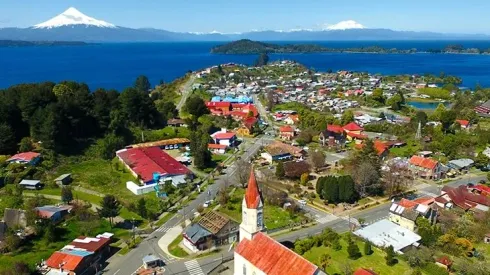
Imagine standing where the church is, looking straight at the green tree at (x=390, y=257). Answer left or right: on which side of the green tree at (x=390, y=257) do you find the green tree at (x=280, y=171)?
left

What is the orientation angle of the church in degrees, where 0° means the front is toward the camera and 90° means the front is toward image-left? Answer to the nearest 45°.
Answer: approximately 135°

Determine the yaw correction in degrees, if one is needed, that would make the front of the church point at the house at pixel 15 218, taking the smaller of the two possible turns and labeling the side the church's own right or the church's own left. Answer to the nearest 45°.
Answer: approximately 45° to the church's own left

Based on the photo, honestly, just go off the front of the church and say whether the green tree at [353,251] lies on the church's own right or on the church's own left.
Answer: on the church's own right

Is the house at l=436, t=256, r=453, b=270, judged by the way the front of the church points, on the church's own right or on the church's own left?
on the church's own right

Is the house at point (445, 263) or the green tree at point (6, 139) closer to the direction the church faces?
the green tree

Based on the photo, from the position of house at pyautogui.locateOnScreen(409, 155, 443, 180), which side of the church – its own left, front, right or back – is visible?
right

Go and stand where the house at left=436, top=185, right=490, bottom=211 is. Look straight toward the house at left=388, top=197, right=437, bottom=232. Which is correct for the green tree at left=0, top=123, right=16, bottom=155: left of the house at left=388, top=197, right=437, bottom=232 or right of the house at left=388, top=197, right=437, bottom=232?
right

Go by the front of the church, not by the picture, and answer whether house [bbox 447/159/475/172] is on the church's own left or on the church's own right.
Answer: on the church's own right

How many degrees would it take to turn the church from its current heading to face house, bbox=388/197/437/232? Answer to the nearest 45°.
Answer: approximately 90° to its right
